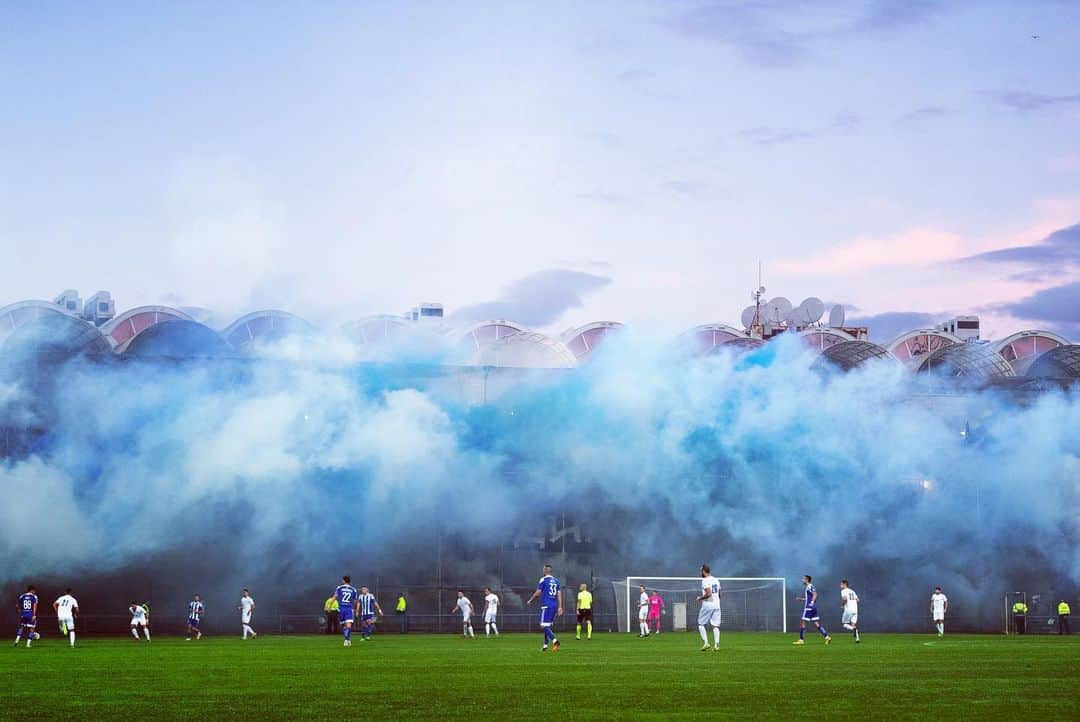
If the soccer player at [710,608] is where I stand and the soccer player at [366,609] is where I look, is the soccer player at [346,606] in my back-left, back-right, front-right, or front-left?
front-left

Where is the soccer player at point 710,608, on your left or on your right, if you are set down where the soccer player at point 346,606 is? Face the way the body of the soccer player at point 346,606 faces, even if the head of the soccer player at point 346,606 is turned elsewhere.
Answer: on your right

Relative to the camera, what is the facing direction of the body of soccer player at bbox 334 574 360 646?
away from the camera

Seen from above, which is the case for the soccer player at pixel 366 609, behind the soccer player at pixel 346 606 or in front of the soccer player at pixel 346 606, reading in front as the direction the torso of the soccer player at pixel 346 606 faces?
in front

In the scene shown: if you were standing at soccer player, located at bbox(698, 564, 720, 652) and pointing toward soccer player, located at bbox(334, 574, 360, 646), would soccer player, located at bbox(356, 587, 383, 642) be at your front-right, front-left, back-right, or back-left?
front-right
